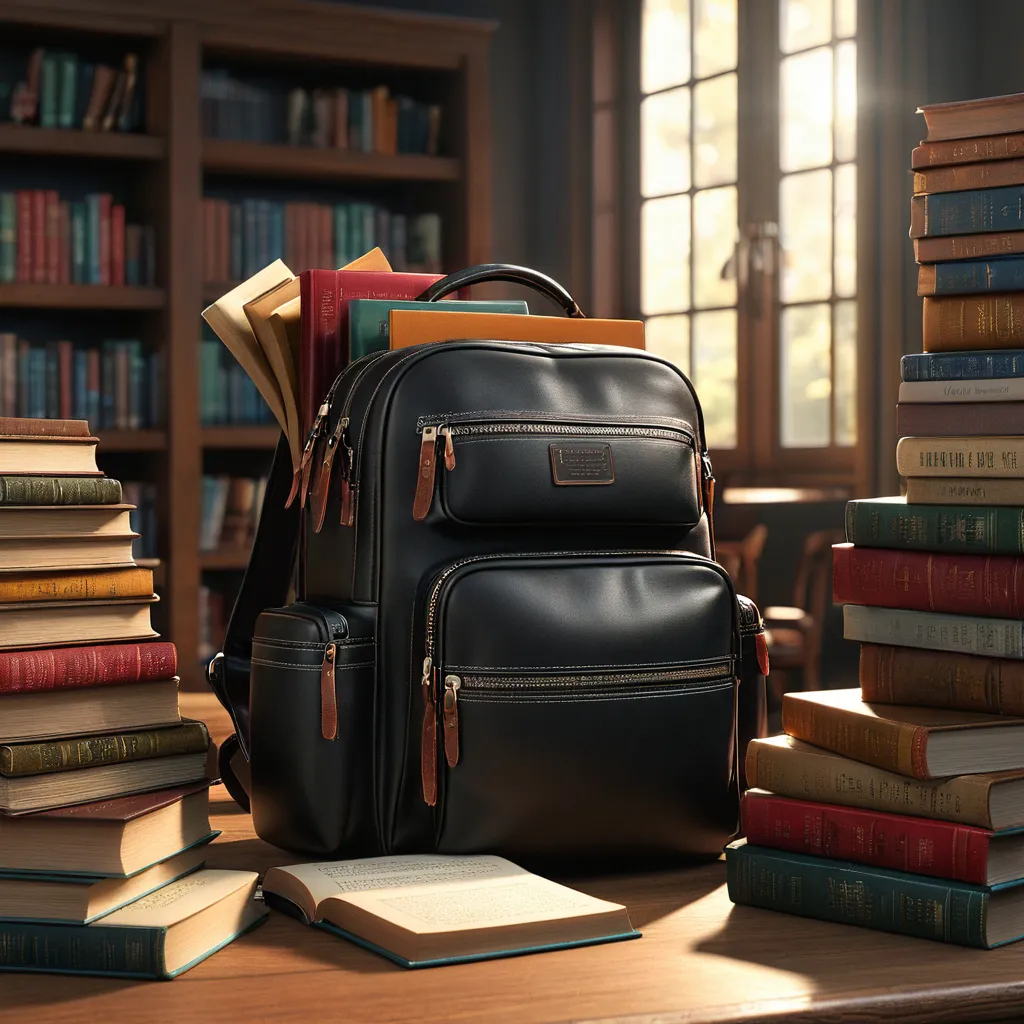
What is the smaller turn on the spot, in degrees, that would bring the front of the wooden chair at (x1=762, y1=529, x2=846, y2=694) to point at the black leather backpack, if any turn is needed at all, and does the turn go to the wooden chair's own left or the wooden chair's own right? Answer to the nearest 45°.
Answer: approximately 90° to the wooden chair's own left

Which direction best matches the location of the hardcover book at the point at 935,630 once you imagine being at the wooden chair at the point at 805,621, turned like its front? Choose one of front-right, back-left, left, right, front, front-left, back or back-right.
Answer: left

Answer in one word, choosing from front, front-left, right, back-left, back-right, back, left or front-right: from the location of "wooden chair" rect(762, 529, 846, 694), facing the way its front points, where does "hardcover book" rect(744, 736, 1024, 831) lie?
left

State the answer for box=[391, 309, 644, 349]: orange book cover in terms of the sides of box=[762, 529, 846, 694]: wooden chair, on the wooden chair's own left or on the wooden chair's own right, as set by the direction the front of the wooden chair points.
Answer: on the wooden chair's own left

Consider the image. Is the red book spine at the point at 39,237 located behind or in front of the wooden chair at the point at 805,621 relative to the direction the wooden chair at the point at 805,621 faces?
in front

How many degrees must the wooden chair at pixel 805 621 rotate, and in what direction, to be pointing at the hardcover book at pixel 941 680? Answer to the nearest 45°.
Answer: approximately 90° to its left

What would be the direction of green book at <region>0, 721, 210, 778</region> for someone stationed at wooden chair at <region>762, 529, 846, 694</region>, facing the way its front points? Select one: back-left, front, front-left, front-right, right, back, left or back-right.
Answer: left

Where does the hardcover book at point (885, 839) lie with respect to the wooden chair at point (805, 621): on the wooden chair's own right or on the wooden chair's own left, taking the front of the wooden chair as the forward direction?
on the wooden chair's own left

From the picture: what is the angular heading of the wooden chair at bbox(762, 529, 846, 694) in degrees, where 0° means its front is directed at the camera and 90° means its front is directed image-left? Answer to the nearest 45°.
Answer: approximately 90°

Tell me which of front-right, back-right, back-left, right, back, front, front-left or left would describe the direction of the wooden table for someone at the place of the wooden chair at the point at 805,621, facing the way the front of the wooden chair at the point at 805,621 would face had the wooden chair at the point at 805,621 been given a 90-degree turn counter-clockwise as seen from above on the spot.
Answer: front

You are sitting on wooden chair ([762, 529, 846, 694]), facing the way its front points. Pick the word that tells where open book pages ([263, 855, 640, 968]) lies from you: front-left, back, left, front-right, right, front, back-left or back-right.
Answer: left

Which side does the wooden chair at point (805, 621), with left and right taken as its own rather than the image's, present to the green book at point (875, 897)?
left

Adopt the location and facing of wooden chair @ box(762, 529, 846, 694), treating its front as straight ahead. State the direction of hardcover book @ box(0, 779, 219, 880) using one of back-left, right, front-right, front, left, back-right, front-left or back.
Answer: left

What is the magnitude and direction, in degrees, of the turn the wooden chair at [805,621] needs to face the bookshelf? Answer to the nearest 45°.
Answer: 0° — it already faces it

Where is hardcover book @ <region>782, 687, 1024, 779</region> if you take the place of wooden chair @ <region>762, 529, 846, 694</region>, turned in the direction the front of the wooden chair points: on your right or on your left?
on your left

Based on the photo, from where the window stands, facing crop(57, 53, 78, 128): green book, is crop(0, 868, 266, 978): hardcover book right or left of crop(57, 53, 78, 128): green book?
left

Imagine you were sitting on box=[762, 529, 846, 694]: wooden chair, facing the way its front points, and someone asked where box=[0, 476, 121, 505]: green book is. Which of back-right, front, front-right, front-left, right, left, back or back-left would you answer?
left
